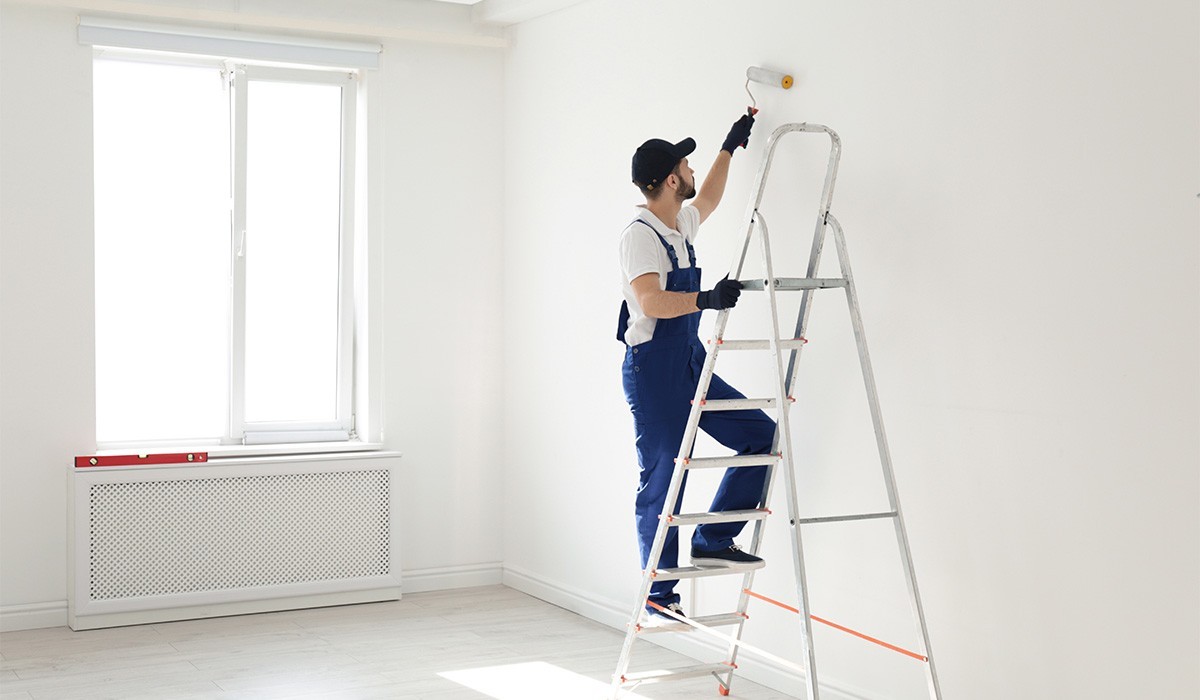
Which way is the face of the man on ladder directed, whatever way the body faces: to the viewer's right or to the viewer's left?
to the viewer's right

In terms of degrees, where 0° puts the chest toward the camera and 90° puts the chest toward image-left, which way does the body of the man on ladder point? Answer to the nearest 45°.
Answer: approximately 270°
